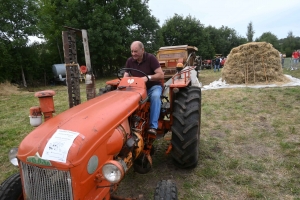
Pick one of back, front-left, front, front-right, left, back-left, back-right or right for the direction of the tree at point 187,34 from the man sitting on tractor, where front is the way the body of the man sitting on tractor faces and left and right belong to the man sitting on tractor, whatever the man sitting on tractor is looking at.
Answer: back-right

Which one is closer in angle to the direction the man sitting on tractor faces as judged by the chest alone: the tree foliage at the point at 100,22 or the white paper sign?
the white paper sign

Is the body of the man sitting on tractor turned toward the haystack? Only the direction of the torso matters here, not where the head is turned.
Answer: no

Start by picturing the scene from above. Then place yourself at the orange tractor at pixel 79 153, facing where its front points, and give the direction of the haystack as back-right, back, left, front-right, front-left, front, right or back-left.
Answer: back

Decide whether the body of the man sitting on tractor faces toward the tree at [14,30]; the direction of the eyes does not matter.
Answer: no

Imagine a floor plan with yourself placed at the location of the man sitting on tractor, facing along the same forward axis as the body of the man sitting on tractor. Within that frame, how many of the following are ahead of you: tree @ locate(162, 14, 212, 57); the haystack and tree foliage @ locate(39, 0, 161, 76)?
0

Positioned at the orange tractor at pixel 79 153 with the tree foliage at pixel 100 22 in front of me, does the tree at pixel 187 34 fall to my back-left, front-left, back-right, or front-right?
front-right

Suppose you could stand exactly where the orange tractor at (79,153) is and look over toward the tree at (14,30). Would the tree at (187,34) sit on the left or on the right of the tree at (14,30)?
right

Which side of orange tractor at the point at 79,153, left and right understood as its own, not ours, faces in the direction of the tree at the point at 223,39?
back

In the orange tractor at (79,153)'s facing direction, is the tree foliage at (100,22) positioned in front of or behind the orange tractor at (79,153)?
behind

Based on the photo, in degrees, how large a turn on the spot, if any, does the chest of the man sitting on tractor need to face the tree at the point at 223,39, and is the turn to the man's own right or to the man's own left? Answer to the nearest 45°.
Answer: approximately 135° to the man's own right

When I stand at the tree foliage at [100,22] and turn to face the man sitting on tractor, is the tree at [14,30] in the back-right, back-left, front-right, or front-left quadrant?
front-right

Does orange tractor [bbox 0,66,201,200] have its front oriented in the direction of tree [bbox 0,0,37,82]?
no

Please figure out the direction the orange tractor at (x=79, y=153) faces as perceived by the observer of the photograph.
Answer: facing the viewer and to the left of the viewer

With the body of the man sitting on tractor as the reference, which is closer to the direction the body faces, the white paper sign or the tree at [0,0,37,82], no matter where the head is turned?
the white paper sign
